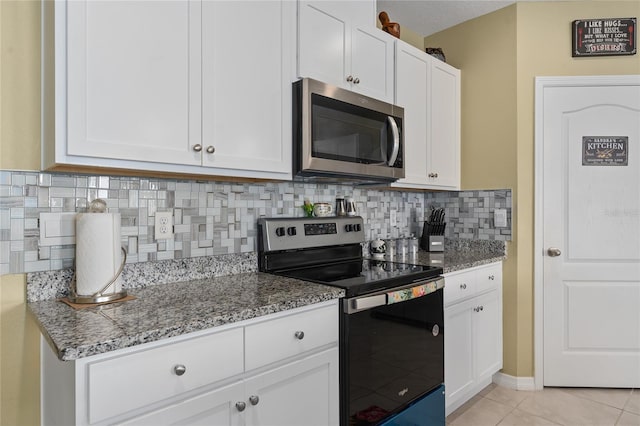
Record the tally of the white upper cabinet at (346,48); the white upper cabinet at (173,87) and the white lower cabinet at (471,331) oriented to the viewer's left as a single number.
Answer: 0

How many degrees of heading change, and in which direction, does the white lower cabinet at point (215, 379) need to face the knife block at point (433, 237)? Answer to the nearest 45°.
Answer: approximately 90° to its left

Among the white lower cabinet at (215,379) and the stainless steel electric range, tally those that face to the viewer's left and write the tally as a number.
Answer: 0

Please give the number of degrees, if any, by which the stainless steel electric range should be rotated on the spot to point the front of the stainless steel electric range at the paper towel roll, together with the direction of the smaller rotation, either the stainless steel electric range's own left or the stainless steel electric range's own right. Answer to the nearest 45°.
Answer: approximately 90° to the stainless steel electric range's own right

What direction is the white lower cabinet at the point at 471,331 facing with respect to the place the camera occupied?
facing the viewer and to the right of the viewer

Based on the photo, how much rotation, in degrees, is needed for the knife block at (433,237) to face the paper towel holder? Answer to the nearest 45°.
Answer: approximately 90° to its right

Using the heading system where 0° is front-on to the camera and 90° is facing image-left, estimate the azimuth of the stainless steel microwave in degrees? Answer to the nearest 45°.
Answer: approximately 315°

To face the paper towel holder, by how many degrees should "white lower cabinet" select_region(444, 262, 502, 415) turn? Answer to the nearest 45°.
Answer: approximately 90° to its right

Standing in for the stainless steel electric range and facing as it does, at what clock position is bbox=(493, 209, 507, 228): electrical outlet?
The electrical outlet is roughly at 9 o'clock from the stainless steel electric range.

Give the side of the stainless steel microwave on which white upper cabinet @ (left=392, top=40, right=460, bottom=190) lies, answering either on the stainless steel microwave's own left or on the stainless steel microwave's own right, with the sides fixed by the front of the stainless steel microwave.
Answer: on the stainless steel microwave's own left

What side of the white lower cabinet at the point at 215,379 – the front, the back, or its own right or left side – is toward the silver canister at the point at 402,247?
left
